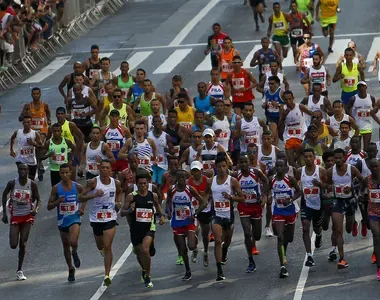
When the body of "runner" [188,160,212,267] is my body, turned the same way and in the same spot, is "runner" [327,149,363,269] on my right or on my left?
on my left

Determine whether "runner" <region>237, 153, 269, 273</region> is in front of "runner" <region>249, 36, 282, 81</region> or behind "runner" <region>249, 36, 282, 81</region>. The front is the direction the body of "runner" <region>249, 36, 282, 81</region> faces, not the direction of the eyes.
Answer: in front

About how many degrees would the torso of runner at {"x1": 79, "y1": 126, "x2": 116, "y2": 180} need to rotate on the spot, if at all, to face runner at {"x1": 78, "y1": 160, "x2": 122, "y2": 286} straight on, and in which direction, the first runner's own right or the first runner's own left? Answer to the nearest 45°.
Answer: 0° — they already face them

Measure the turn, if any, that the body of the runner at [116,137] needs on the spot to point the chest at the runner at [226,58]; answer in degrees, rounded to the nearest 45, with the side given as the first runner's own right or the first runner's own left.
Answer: approximately 135° to the first runner's own left

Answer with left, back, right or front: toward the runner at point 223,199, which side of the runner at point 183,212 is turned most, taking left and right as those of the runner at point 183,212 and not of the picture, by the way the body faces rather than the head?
left

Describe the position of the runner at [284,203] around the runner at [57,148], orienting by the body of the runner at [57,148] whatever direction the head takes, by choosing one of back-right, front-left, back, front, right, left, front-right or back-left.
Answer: front-left

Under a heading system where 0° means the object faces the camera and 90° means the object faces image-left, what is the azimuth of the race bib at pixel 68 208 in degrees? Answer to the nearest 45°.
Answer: approximately 0°

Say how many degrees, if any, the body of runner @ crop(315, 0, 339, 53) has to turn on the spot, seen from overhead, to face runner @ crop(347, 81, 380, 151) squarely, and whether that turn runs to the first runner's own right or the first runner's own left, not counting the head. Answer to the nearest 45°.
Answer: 0° — they already face them

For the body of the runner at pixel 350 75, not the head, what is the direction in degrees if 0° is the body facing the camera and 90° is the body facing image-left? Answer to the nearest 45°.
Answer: approximately 0°
